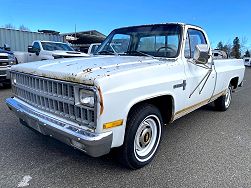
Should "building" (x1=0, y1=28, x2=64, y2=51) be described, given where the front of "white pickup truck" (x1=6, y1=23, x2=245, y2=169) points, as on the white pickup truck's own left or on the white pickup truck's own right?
on the white pickup truck's own right

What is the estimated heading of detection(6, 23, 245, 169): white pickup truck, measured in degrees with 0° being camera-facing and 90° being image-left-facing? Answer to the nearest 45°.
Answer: approximately 45°

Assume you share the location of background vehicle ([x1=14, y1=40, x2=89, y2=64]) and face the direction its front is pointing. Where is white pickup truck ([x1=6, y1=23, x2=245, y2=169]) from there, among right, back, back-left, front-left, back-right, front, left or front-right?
front-right

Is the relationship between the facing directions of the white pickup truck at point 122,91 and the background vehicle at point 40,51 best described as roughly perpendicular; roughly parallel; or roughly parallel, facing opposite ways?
roughly perpendicular

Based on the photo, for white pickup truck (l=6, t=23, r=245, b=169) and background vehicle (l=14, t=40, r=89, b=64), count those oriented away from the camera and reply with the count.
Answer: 0

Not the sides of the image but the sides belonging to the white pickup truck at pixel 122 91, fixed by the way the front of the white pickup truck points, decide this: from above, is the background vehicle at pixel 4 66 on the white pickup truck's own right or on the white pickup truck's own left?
on the white pickup truck's own right

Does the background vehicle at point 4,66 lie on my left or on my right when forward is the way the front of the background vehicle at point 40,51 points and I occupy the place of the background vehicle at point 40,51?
on my right

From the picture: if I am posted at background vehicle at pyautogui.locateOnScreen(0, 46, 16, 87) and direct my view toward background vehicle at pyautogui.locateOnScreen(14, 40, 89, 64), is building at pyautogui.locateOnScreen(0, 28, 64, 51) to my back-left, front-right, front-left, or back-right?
front-left

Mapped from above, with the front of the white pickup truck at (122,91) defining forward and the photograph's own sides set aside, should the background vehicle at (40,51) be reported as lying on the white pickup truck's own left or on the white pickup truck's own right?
on the white pickup truck's own right

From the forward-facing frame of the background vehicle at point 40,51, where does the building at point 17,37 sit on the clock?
The building is roughly at 7 o'clock from the background vehicle.
